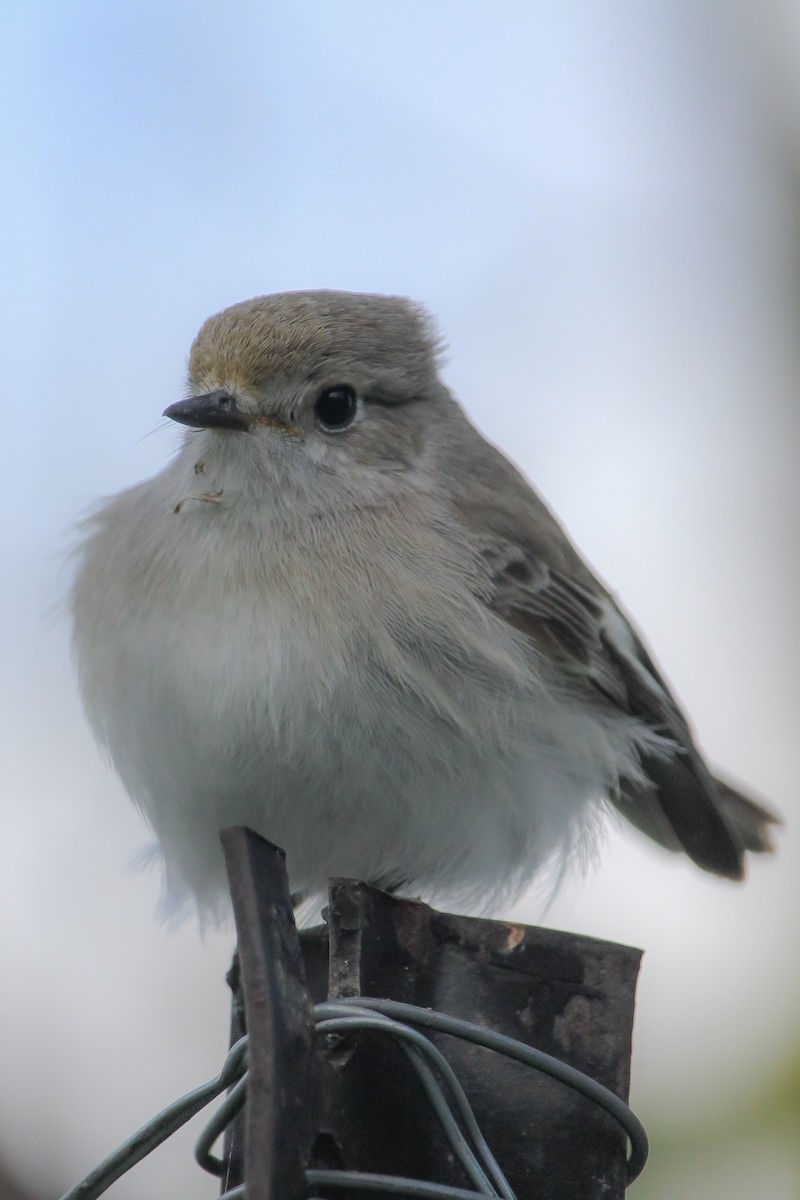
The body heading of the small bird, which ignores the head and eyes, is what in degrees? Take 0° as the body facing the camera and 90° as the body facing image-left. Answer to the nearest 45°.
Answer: approximately 45°
